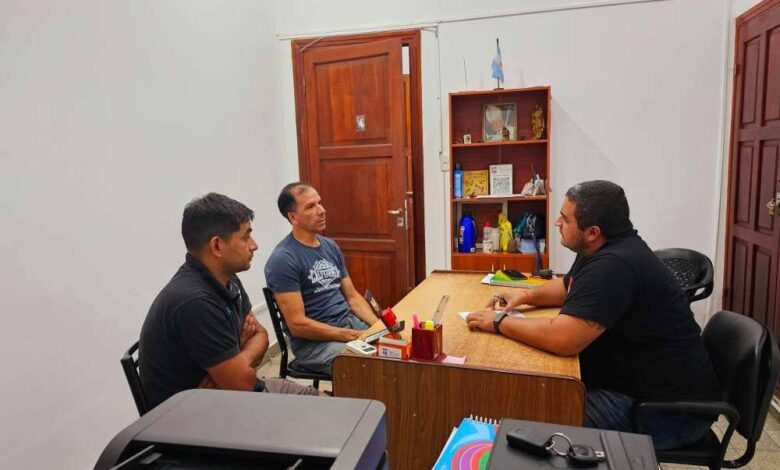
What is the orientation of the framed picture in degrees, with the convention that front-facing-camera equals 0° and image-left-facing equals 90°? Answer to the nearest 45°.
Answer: approximately 0°

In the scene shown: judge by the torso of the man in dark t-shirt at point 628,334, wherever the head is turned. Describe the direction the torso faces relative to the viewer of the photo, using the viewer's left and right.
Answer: facing to the left of the viewer

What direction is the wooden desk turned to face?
to the viewer's right

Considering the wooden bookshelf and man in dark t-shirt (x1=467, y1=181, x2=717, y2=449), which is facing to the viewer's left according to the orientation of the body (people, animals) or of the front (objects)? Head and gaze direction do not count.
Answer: the man in dark t-shirt

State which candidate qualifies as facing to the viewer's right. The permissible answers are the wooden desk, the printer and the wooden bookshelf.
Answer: the wooden desk

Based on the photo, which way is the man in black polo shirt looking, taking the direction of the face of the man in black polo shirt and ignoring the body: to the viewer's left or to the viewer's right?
to the viewer's right

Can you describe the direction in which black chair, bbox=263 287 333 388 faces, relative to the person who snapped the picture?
facing to the right of the viewer

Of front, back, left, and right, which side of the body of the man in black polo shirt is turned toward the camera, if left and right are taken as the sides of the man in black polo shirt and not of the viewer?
right

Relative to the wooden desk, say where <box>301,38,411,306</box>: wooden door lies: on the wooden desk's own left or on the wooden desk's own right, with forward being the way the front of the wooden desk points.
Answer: on the wooden desk's own left

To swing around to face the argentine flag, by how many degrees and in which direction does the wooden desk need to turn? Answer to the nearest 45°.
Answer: approximately 90° to its left
